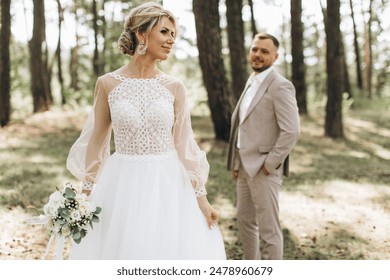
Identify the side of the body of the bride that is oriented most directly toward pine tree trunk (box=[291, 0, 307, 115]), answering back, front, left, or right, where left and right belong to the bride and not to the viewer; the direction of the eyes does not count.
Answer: back

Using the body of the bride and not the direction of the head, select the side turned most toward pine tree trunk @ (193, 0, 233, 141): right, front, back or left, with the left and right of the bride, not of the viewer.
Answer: back

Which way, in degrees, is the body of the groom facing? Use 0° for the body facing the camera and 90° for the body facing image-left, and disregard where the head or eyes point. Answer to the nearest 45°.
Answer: approximately 45°

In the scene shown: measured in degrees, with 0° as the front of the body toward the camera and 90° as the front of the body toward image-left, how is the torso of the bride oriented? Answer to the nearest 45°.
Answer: approximately 0°

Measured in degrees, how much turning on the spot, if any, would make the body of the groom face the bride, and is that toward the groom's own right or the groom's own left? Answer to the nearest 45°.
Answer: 0° — they already face them

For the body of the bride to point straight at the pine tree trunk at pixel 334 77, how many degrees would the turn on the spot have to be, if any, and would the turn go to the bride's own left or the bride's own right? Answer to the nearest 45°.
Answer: approximately 135° to the bride's own left

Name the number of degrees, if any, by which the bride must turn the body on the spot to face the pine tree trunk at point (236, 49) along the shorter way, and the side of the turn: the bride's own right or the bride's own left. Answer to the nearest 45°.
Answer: approximately 180°

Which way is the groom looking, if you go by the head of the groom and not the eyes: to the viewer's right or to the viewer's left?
to the viewer's left

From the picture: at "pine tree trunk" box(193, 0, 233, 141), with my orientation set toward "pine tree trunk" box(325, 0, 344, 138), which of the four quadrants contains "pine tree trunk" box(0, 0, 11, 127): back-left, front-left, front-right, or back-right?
back-left
